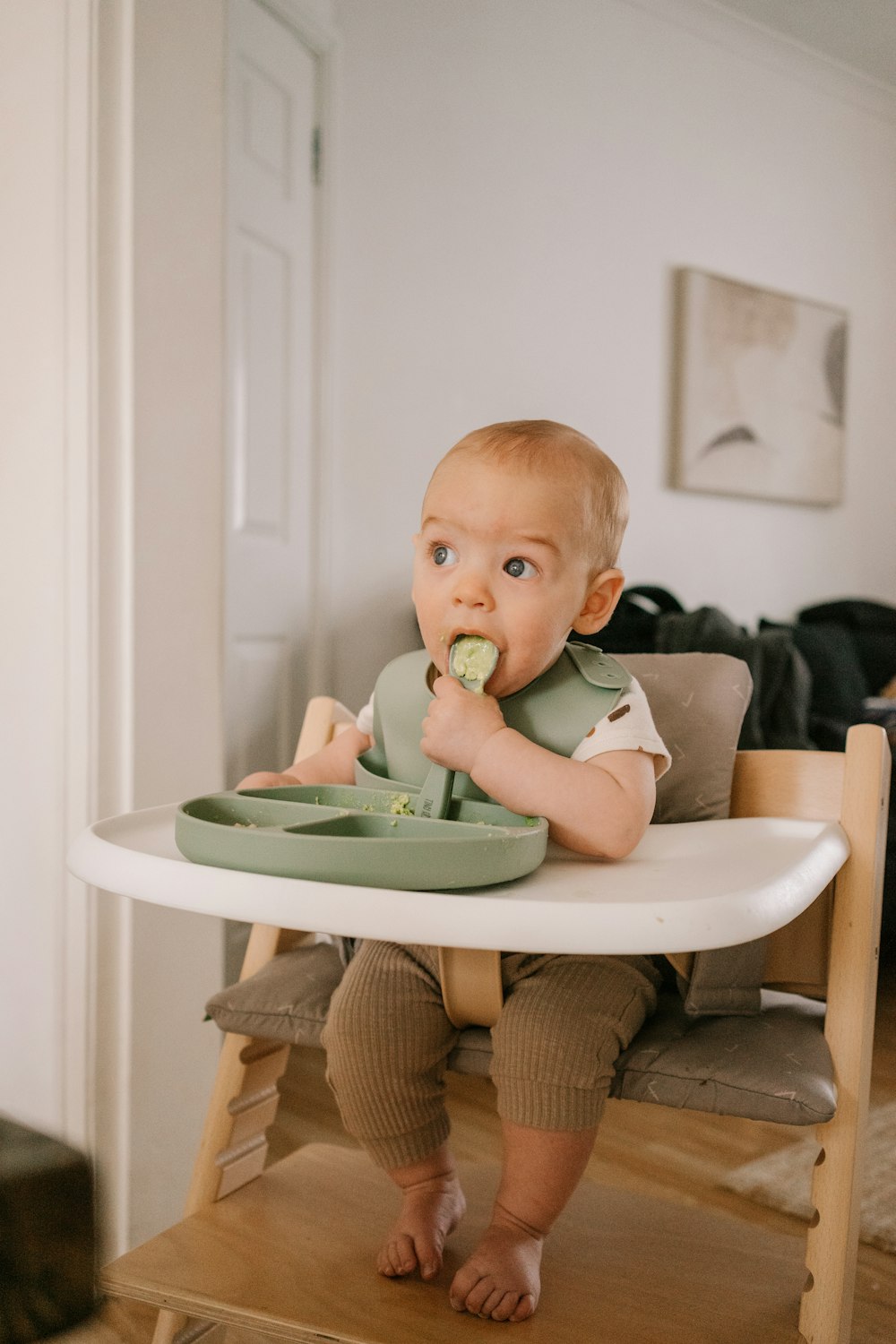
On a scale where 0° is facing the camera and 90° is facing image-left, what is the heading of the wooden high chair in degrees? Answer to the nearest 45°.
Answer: approximately 45°

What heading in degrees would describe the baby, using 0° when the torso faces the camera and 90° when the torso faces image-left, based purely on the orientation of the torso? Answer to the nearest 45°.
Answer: approximately 45°

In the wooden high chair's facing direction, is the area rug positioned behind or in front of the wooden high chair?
behind

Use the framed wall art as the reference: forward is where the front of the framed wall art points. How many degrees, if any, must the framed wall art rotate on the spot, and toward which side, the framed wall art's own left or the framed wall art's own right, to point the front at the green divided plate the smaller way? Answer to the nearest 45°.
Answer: approximately 45° to the framed wall art's own right

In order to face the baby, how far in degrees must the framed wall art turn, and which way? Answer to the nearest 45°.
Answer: approximately 45° to its right

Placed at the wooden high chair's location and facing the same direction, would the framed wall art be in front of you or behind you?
behind

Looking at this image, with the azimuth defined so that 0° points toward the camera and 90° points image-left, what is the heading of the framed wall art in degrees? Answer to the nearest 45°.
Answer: approximately 315°
